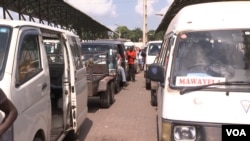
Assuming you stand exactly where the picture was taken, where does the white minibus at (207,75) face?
facing the viewer

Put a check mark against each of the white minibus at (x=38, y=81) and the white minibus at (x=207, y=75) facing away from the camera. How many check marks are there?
0

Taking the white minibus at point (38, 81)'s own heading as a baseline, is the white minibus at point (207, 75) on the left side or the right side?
on its left

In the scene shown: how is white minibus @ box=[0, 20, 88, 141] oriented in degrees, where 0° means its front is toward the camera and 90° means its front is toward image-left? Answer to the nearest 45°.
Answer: approximately 45°

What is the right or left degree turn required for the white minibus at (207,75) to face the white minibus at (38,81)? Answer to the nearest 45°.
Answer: approximately 90° to its right

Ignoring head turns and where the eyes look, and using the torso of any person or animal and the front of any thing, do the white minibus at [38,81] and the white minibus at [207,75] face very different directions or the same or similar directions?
same or similar directions
